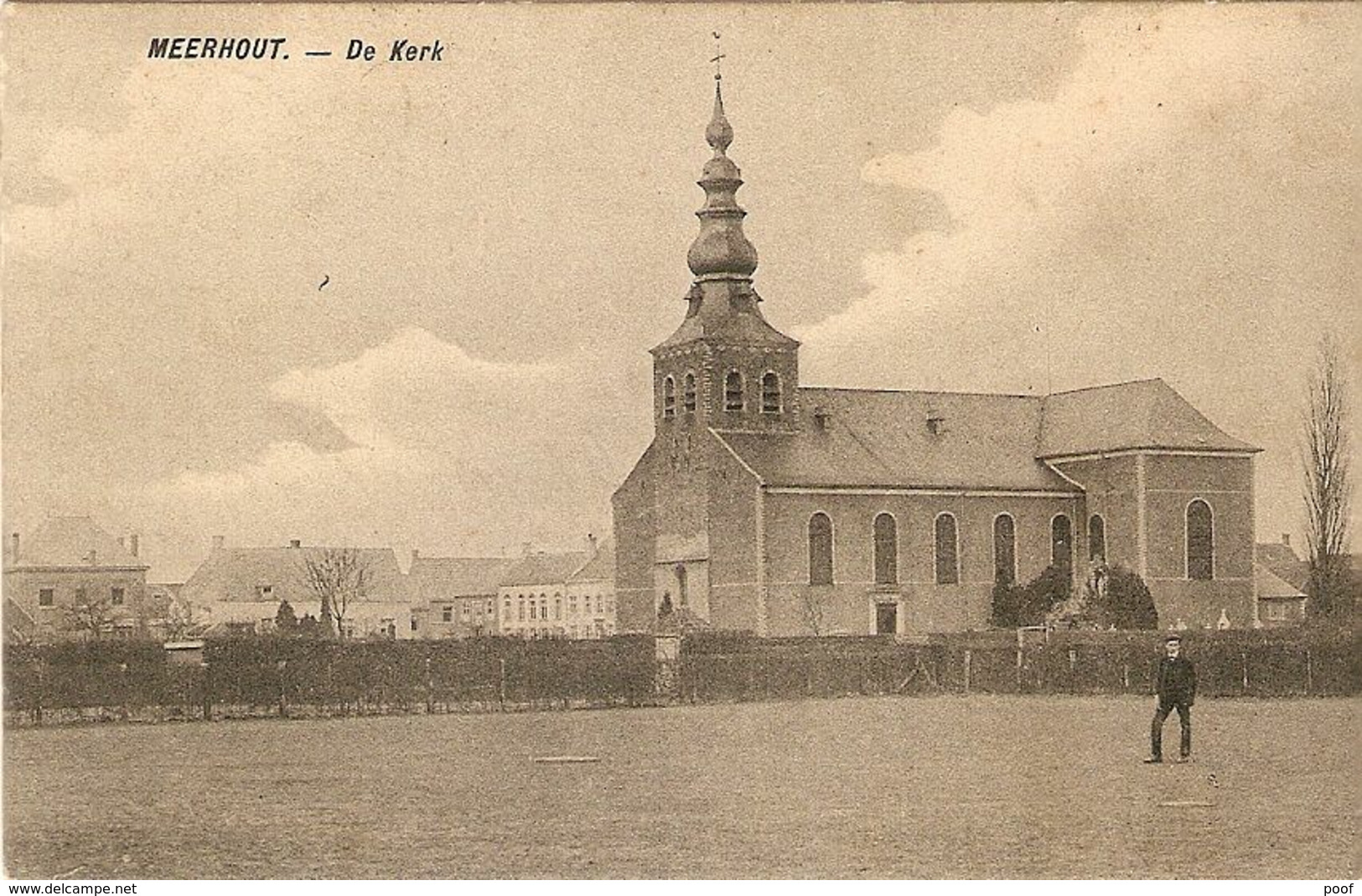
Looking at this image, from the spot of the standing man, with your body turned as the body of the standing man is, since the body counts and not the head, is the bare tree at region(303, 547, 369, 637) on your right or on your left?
on your right

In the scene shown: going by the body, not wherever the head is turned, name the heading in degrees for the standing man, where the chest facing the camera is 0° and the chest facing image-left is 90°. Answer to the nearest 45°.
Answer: approximately 45°

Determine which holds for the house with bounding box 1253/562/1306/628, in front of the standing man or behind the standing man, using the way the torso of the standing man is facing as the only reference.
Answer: behind
